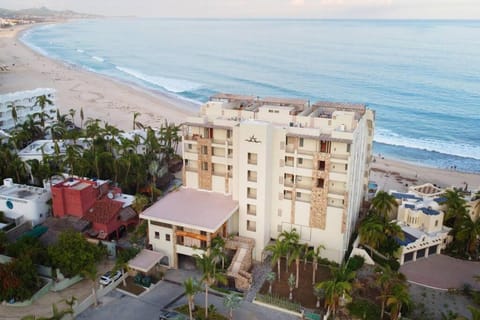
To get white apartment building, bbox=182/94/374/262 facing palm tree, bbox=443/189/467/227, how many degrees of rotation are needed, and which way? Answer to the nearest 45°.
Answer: approximately 90° to its left

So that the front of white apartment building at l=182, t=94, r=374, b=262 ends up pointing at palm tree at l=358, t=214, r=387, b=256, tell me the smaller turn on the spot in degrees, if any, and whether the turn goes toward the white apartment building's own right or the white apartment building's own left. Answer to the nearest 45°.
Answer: approximately 90° to the white apartment building's own left

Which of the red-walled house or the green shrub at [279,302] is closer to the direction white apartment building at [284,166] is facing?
the green shrub

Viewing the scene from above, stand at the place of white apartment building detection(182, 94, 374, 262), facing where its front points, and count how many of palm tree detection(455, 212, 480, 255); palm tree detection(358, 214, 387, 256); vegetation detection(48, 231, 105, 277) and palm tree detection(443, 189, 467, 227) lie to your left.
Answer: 3

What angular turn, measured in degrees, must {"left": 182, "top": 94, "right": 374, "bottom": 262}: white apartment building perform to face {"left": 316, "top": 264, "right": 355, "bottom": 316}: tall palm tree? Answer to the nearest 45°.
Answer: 0° — it already faces it

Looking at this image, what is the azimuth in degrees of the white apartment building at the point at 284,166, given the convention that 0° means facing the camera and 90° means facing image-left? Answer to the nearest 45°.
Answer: approximately 0°

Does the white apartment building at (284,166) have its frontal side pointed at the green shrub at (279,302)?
yes

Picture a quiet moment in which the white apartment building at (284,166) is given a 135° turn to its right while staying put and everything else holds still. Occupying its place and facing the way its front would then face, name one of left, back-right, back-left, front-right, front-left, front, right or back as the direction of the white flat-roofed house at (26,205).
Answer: front-left
